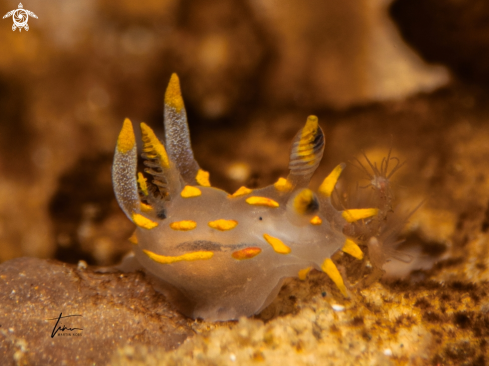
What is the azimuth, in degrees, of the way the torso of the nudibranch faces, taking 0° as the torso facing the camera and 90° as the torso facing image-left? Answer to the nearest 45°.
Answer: approximately 270°
